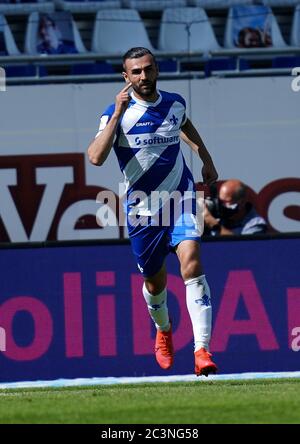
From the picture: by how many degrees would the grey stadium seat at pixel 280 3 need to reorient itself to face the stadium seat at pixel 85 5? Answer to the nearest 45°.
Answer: approximately 90° to its right

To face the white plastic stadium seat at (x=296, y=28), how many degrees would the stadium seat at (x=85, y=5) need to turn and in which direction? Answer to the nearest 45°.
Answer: approximately 90° to its left

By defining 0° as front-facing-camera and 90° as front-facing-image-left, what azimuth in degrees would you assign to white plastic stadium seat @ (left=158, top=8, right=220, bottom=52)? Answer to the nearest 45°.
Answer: approximately 0°

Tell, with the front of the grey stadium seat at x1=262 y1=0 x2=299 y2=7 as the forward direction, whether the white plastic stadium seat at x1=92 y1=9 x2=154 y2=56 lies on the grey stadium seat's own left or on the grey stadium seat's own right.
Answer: on the grey stadium seat's own right

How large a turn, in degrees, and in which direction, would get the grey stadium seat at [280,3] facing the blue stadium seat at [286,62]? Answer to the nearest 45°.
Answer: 0° — it already faces it

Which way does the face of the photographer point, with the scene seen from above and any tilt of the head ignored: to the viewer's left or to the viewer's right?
to the viewer's left

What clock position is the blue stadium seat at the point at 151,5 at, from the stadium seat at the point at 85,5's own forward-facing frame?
The blue stadium seat is roughly at 9 o'clock from the stadium seat.
